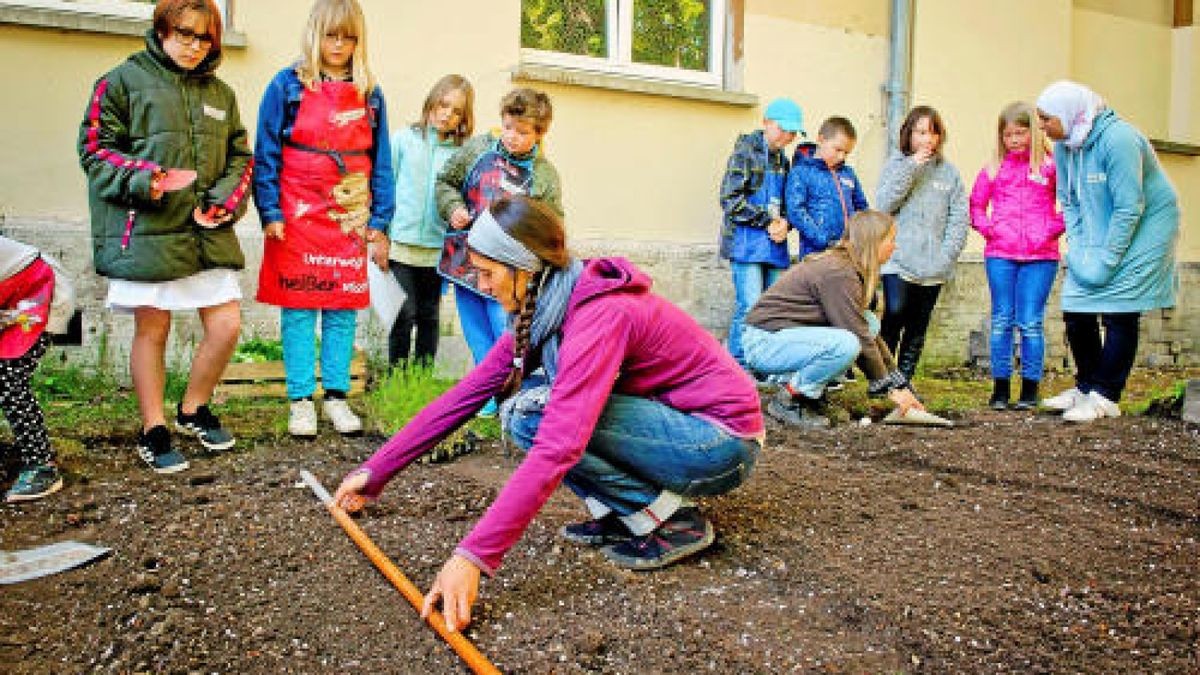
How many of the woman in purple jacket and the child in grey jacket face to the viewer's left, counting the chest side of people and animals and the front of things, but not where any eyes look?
1

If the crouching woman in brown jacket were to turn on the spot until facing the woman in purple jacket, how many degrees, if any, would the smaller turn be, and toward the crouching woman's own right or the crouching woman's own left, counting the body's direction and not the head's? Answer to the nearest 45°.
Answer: approximately 90° to the crouching woman's own right

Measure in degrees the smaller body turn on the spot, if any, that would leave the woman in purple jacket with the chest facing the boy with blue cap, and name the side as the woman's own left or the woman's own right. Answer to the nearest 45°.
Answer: approximately 90° to the woman's own right

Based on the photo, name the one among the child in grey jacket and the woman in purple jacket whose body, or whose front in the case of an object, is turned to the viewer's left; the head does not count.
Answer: the woman in purple jacket

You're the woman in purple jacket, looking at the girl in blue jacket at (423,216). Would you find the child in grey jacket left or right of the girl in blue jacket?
right

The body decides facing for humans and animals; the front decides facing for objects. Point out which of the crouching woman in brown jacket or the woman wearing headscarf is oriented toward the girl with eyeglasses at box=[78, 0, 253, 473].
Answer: the woman wearing headscarf

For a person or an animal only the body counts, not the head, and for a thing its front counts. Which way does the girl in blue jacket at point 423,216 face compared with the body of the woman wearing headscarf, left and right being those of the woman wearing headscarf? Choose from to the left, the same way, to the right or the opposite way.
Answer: to the left
